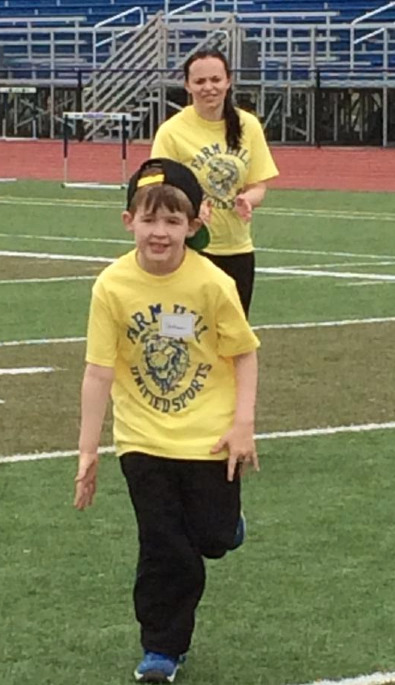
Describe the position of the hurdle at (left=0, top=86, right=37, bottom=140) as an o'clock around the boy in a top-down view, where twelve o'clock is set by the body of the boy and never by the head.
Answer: The hurdle is roughly at 6 o'clock from the boy.

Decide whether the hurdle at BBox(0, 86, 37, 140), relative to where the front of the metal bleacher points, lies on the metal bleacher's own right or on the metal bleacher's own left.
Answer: on the metal bleacher's own right

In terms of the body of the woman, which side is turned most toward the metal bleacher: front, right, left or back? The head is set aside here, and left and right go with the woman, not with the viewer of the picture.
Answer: back

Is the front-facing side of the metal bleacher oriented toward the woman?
yes

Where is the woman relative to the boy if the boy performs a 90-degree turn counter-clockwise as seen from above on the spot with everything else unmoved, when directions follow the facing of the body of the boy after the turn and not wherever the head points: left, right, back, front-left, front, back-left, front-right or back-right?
left

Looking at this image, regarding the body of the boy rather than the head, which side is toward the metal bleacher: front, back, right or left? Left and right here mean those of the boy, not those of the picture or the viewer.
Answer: back

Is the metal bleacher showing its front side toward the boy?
yes
